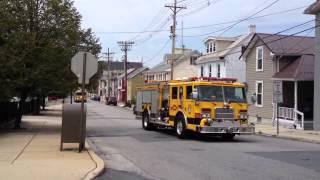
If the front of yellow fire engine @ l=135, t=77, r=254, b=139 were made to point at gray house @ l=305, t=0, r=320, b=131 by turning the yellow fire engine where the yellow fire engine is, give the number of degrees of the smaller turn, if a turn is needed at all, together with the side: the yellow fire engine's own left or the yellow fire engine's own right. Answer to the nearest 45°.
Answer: approximately 90° to the yellow fire engine's own left

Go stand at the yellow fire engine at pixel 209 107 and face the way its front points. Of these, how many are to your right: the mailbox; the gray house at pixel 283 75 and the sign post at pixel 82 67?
2

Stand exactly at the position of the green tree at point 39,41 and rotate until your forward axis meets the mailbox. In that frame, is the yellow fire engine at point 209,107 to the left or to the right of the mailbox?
left

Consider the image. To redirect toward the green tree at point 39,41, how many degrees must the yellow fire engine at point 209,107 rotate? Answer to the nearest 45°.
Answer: approximately 135° to its right

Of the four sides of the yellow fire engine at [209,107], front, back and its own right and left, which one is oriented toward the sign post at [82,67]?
right

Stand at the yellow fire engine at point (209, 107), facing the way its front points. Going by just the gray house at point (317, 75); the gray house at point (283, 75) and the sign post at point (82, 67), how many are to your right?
1

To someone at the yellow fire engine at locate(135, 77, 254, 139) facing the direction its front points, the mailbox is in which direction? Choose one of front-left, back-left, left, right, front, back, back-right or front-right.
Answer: right

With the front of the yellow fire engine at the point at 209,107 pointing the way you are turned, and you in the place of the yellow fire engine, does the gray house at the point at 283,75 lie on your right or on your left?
on your left

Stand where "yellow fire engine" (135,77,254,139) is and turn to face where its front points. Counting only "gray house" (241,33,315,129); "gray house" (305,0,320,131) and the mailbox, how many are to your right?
1

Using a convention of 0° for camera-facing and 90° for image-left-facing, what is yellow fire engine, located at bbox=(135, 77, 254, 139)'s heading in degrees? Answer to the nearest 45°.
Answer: approximately 315°

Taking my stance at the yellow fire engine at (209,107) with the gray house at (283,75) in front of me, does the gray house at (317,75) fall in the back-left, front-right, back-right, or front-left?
front-right

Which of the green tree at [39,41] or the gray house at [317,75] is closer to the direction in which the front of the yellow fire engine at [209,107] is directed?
the gray house
